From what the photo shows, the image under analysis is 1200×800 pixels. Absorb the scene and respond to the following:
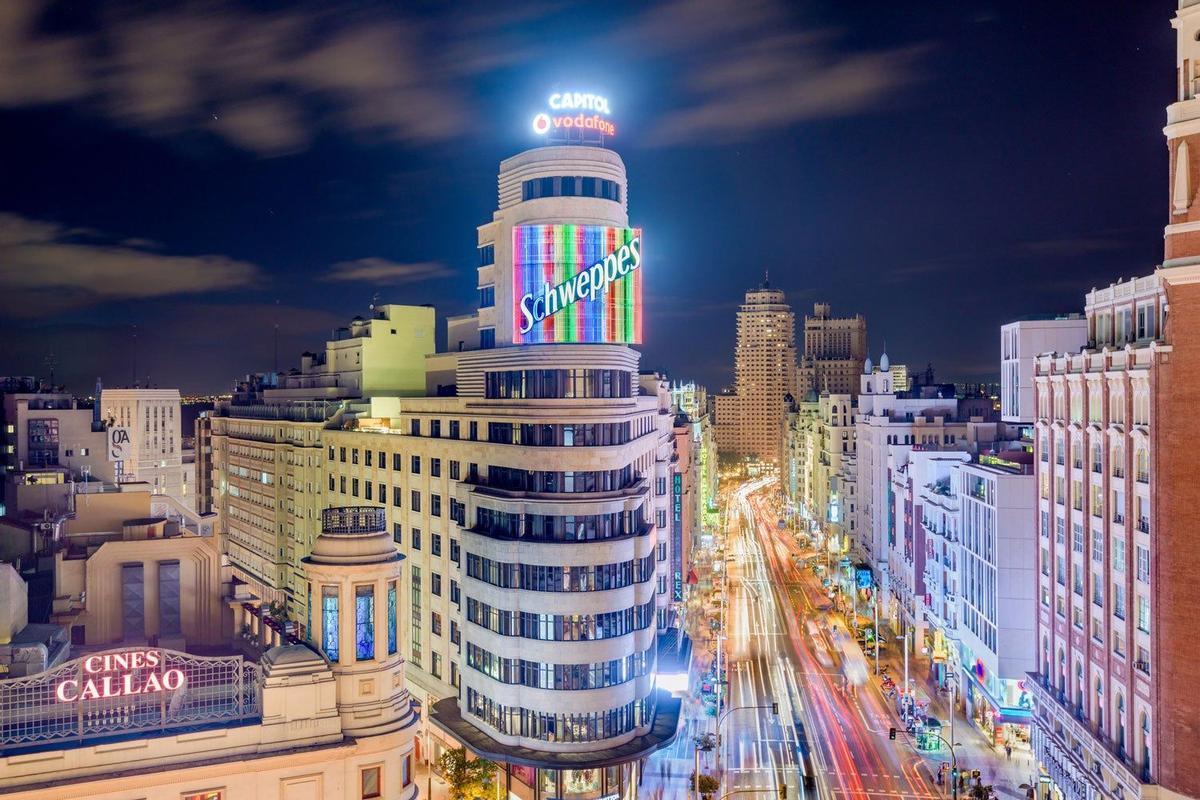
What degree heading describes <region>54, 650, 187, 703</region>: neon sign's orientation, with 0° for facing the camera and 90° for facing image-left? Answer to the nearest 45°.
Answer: approximately 0°
